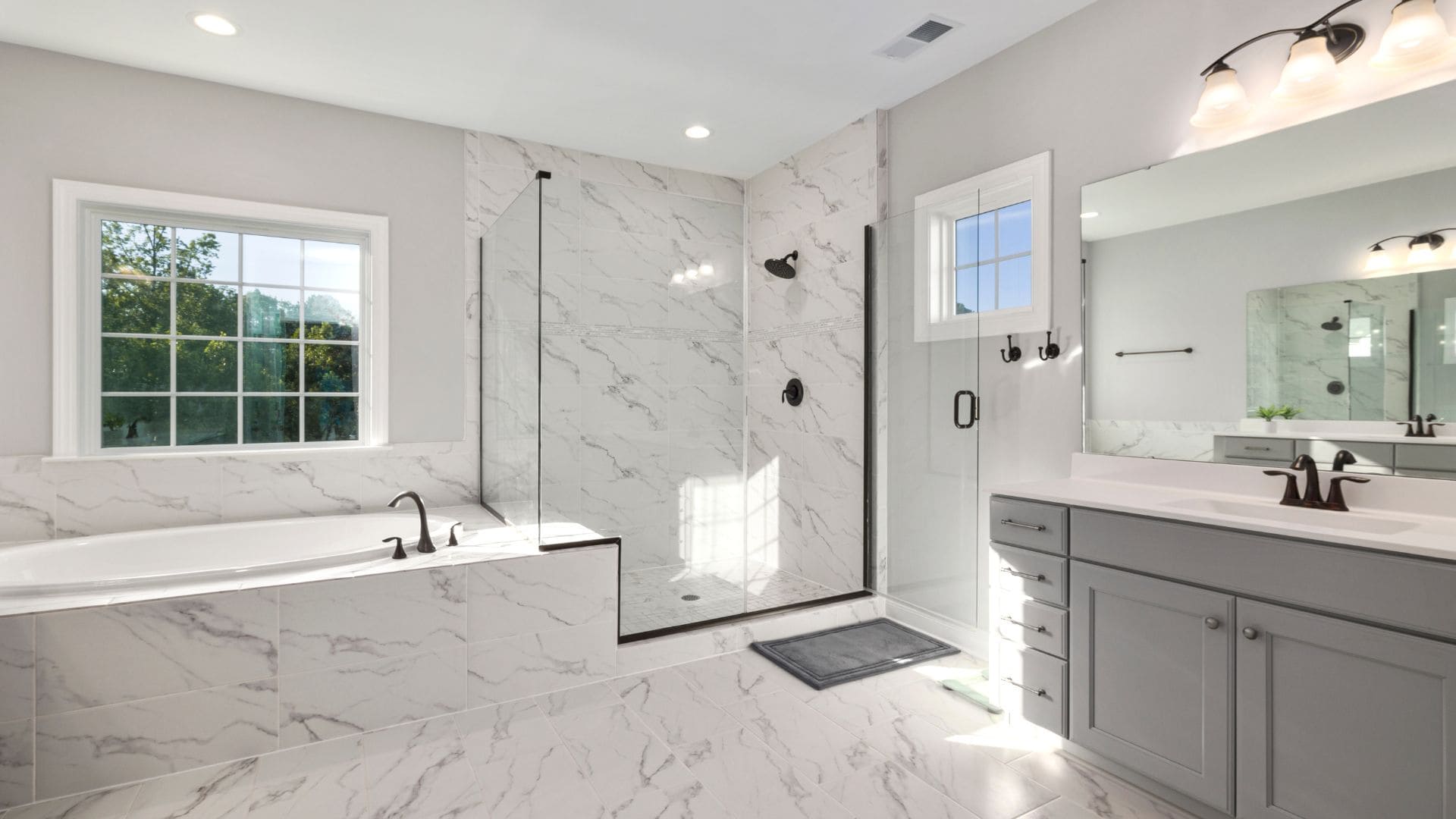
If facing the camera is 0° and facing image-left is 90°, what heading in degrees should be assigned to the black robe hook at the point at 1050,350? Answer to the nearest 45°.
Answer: approximately 45°

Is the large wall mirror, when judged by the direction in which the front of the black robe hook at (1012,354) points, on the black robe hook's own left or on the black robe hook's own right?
on the black robe hook's own left

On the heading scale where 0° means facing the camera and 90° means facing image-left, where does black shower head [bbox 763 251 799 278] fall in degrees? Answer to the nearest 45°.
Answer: approximately 45°

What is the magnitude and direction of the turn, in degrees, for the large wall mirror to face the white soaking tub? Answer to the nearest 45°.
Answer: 0° — it already faces it

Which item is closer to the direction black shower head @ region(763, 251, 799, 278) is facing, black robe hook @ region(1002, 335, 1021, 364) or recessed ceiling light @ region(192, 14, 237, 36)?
the recessed ceiling light

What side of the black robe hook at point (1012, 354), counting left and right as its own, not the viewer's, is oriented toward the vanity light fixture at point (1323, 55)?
left

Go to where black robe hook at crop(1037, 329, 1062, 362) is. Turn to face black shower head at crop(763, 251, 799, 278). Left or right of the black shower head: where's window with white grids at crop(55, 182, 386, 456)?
left

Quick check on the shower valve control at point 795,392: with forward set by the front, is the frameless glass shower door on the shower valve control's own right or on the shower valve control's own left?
on the shower valve control's own left

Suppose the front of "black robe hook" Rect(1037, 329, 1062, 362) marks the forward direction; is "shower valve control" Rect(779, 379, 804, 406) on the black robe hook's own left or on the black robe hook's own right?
on the black robe hook's own right
